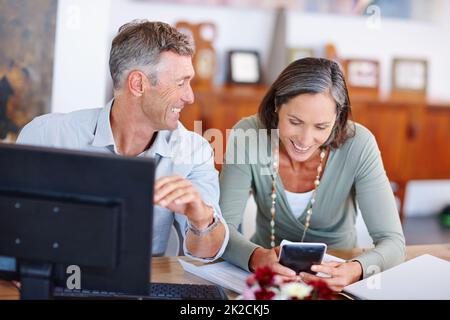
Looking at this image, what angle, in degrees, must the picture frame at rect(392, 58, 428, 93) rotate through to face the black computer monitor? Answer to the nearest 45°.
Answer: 0° — it already faces it

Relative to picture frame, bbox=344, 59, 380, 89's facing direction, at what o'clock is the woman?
The woman is roughly at 12 o'clock from the picture frame.

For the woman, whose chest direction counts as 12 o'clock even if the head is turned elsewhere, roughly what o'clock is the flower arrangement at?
The flower arrangement is roughly at 12 o'clock from the woman.

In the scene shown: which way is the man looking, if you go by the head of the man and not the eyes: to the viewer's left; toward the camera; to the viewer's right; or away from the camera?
to the viewer's right

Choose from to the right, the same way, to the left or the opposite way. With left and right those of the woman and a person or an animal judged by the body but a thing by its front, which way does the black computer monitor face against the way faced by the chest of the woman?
the opposite way

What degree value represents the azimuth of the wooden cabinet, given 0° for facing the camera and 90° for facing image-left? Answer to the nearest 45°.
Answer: approximately 0°

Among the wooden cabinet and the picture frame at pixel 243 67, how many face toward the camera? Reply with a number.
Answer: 2

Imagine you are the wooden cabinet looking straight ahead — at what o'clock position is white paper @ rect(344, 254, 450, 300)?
The white paper is roughly at 12 o'clock from the wooden cabinet.

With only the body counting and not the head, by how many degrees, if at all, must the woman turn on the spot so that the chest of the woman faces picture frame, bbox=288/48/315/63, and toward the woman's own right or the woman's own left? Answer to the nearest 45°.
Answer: approximately 180°

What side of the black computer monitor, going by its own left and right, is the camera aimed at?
back
